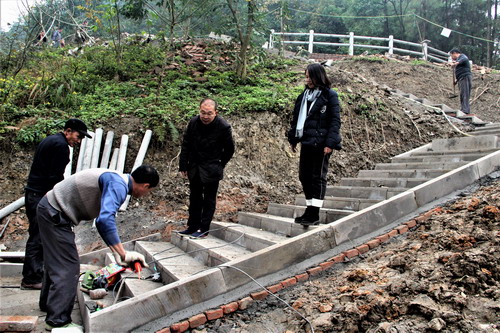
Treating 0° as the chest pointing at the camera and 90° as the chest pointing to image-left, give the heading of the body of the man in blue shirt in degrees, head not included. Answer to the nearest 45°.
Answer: approximately 270°

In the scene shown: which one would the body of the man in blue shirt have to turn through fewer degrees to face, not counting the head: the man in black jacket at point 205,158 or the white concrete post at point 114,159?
the man in black jacket

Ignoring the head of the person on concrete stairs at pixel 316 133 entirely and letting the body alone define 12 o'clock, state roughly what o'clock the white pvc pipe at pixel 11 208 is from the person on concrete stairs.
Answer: The white pvc pipe is roughly at 2 o'clock from the person on concrete stairs.

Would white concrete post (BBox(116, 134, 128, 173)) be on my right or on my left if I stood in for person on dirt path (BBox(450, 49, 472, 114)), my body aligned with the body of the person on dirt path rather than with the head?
on my left

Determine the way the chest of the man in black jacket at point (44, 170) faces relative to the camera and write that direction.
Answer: to the viewer's right

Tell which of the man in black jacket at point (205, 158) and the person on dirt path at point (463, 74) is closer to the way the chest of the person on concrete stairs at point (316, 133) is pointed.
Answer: the man in black jacket

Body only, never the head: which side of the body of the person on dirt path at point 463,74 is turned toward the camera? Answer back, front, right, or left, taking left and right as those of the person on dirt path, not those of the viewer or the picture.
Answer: left

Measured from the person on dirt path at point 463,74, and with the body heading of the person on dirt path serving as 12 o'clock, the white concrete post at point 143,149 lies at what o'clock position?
The white concrete post is roughly at 10 o'clock from the person on dirt path.

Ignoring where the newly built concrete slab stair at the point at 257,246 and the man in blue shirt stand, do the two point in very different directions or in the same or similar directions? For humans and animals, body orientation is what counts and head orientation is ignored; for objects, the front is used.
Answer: very different directions

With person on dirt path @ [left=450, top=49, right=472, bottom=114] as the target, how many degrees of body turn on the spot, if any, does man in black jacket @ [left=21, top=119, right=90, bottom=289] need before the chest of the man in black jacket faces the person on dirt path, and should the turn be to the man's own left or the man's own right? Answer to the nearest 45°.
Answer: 0° — they already face them

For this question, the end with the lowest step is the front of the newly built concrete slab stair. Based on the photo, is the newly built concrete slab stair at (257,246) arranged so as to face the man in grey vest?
yes
